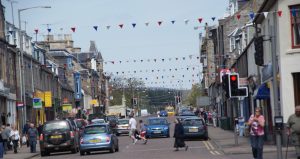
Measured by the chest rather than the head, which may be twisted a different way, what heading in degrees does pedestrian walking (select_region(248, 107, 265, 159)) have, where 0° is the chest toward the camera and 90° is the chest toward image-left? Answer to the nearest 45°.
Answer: approximately 0°

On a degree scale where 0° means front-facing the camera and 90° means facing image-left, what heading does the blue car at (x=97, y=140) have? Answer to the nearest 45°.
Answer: approximately 180°

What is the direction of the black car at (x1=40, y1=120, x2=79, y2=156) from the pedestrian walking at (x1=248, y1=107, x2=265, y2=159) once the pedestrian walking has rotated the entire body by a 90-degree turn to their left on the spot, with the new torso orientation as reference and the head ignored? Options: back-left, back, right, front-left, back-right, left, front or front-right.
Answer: back-left

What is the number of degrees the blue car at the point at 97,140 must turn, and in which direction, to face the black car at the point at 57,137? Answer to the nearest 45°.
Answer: approximately 45° to its left

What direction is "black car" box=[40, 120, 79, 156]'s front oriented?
away from the camera
